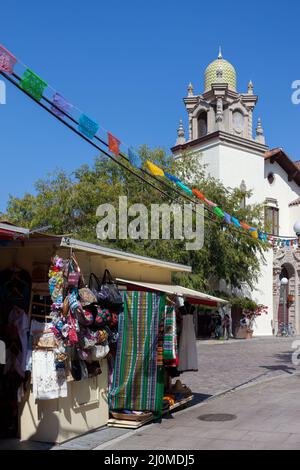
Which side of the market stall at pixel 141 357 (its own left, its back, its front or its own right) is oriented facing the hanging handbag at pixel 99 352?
right

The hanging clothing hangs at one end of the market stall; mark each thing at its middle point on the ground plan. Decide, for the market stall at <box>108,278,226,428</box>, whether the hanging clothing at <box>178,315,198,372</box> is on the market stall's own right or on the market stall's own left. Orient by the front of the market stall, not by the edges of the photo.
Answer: on the market stall's own left

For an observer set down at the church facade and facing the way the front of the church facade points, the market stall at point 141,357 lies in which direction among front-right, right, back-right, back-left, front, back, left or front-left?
front-right

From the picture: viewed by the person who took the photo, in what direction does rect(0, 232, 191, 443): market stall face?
facing the viewer and to the right of the viewer

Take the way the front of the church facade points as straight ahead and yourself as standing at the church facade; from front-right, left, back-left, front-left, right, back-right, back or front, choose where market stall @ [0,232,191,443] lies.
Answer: front-right

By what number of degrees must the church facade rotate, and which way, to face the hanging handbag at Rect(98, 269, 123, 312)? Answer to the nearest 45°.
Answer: approximately 45° to its right

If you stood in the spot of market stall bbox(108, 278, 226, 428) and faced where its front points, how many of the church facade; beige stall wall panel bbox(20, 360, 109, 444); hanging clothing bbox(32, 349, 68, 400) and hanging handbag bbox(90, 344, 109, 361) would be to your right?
3

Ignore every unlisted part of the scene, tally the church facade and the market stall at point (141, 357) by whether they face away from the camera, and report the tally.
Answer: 0

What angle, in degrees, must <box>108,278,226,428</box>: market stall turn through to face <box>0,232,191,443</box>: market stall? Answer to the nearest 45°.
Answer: approximately 90° to its right

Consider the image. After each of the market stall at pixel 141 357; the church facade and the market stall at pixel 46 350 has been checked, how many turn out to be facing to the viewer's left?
0

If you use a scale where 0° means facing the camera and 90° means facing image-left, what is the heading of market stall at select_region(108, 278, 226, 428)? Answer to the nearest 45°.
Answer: approximately 315°

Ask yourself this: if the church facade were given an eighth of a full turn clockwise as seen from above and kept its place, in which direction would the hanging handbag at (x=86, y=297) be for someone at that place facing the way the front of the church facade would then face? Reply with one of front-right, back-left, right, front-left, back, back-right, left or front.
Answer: front
